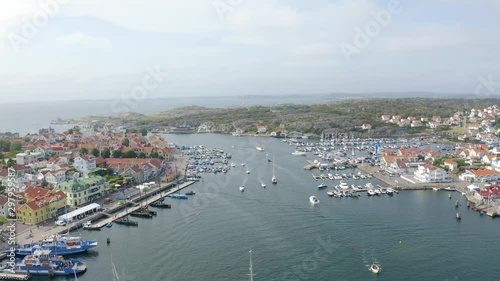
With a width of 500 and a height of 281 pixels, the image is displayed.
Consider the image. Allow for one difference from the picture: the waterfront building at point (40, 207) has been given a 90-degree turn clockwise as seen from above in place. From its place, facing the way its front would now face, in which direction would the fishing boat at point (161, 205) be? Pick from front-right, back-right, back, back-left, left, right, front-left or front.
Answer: back-left

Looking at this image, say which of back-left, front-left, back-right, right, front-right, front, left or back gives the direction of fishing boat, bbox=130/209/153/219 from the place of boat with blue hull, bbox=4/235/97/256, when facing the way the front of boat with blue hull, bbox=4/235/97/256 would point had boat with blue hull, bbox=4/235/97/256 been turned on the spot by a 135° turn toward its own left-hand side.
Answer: right

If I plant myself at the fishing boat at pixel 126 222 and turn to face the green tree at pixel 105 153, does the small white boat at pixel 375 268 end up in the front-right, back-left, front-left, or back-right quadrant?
back-right

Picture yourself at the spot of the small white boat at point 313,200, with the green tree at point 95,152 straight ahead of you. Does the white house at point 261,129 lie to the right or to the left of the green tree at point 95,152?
right

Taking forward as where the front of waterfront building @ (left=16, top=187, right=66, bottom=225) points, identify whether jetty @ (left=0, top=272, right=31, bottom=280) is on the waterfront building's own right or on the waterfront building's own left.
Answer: on the waterfront building's own right

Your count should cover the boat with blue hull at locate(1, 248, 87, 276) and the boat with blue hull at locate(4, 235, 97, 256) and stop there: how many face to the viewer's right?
2

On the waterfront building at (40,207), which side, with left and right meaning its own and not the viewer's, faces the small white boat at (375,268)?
front

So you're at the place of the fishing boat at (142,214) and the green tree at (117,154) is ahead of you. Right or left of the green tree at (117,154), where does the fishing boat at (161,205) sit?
right

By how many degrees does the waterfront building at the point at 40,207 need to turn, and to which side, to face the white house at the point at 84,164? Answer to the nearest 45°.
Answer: approximately 135° to its left

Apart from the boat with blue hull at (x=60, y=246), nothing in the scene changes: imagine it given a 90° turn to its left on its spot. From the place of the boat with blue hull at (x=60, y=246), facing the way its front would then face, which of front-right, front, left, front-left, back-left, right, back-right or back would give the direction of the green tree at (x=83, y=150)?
front

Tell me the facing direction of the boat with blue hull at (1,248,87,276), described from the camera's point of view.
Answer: facing to the right of the viewer

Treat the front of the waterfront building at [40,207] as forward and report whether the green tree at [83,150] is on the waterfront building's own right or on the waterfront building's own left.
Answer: on the waterfront building's own left

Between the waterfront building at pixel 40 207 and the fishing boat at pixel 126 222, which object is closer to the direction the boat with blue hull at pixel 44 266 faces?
the fishing boat

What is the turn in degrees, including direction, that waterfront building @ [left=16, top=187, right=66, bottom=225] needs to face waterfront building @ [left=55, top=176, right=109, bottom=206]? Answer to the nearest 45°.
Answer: approximately 90° to its left

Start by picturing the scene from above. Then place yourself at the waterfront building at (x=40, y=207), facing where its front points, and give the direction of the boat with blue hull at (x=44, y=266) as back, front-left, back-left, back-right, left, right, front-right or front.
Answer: front-right

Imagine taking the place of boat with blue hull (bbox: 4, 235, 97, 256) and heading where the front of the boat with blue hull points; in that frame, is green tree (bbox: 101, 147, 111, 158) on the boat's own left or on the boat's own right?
on the boat's own left

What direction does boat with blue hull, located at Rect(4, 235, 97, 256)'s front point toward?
to the viewer's right

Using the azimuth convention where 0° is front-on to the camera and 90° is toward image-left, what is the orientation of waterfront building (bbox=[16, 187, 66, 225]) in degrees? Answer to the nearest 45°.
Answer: approximately 315°
